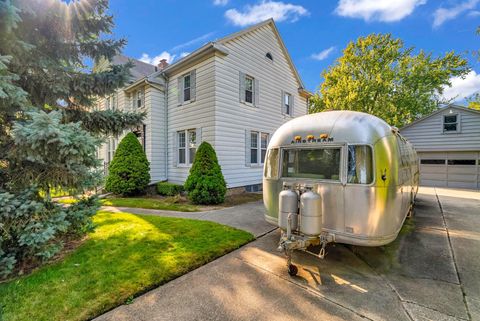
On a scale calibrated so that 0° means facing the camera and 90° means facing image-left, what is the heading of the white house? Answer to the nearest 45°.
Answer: approximately 45°

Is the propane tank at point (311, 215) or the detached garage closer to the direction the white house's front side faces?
the propane tank

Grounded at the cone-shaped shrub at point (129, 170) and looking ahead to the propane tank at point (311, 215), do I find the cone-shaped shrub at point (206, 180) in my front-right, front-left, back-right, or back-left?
front-left

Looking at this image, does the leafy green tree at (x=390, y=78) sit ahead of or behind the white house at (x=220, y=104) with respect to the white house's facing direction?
behind

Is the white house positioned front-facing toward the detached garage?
no

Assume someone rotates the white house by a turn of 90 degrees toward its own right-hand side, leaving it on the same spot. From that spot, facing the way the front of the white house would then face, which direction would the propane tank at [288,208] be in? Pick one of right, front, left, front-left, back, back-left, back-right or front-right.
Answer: back-left

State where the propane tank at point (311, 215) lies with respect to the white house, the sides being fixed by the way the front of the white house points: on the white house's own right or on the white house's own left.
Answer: on the white house's own left

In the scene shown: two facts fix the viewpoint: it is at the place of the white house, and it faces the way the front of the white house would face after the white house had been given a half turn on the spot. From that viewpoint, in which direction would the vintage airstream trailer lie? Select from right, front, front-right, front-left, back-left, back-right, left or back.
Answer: back-right

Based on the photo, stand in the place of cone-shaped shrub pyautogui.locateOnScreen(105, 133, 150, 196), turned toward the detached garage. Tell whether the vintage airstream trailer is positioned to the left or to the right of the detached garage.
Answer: right
